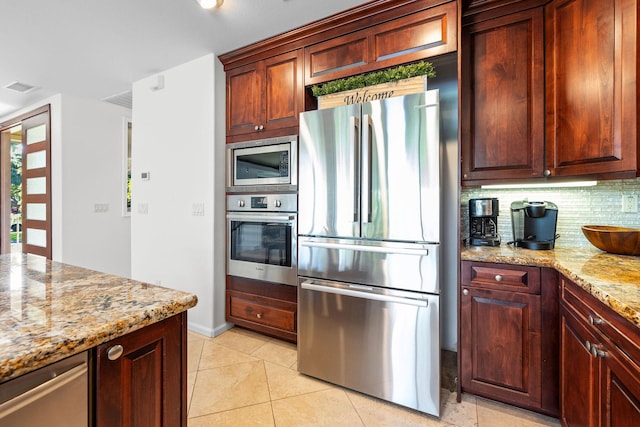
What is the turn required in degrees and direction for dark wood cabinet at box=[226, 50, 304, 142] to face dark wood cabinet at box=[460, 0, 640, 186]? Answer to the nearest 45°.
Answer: approximately 90° to its left

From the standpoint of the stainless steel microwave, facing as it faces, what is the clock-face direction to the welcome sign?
The welcome sign is roughly at 9 o'clock from the stainless steel microwave.

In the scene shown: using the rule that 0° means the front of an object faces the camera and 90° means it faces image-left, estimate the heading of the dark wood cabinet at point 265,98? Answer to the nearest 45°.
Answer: approximately 45°

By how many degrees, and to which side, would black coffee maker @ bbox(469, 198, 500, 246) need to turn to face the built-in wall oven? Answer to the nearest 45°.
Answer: approximately 90° to its right

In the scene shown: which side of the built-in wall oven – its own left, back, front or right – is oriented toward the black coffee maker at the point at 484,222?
left

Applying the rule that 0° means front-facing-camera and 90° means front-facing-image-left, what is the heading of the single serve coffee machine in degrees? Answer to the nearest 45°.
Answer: approximately 0°

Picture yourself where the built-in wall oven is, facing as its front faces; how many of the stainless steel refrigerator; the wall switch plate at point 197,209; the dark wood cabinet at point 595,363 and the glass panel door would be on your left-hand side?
2
